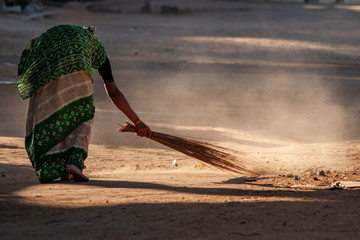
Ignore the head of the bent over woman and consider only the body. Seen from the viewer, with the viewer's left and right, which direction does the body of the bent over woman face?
facing away from the viewer and to the right of the viewer
